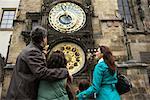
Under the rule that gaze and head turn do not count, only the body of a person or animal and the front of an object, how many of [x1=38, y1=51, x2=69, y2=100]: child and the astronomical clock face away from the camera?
1

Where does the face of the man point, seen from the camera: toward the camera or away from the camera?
away from the camera

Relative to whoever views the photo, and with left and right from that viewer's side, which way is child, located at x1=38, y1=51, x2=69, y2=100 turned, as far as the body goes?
facing away from the viewer

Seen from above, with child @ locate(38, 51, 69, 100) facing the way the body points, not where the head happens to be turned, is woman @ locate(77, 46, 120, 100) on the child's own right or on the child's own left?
on the child's own right

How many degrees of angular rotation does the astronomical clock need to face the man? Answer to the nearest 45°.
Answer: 0° — it already faces them

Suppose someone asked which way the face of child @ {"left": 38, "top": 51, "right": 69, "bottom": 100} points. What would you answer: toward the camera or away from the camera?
away from the camera
